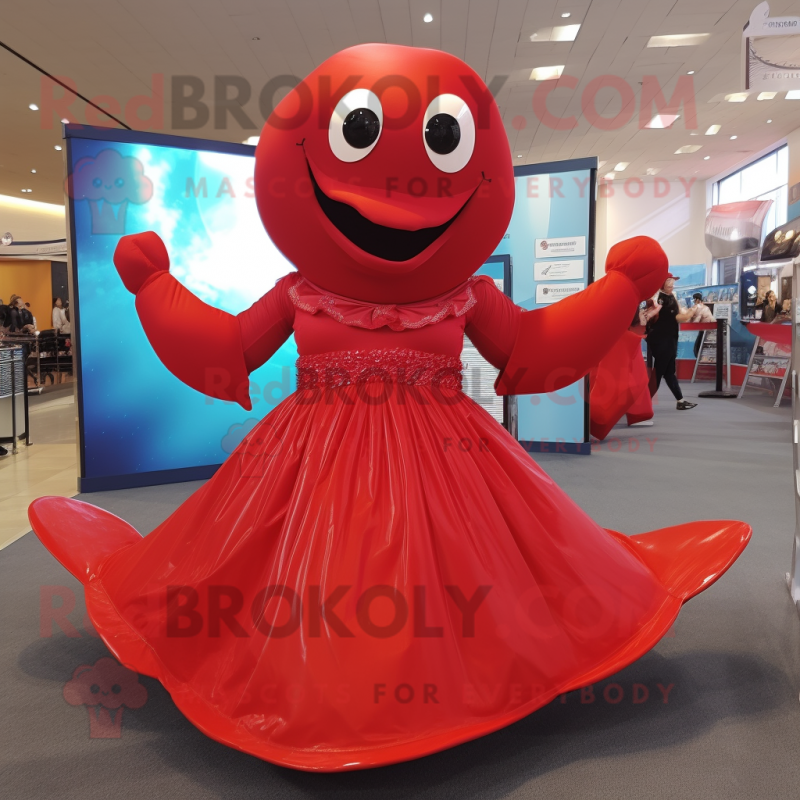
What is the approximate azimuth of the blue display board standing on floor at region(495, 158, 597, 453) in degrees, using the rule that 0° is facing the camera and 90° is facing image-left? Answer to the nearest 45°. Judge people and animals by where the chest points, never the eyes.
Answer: approximately 0°

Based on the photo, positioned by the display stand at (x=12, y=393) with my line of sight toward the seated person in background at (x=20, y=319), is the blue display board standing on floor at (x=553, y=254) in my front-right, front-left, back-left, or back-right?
back-right

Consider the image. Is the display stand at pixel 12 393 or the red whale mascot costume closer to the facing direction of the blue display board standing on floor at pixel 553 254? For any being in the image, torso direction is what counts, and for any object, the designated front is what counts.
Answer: the red whale mascot costume

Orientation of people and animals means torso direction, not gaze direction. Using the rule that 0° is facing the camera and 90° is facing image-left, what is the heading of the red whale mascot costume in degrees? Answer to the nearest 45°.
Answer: approximately 0°

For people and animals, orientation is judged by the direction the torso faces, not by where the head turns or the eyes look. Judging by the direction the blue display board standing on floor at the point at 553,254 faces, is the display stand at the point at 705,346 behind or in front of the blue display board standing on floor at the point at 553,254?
behind
